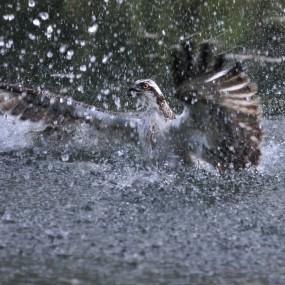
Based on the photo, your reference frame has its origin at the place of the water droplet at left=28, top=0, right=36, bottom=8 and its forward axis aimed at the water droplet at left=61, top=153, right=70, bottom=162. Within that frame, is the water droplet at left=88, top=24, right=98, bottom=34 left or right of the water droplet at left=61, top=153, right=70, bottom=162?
left

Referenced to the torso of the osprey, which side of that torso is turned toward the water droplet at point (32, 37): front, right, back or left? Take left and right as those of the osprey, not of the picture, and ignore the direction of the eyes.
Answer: right

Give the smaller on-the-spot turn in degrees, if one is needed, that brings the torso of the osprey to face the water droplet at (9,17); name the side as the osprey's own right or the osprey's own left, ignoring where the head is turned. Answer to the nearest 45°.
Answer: approximately 90° to the osprey's own right

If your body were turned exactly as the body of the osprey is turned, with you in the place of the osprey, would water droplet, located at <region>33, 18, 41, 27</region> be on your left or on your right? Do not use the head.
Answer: on your right

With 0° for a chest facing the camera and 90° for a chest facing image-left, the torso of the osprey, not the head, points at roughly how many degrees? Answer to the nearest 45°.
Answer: approximately 45°

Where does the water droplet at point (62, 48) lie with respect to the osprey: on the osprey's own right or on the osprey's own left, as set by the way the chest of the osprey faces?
on the osprey's own right

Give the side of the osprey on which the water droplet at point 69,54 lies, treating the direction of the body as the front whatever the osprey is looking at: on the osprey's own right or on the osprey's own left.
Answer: on the osprey's own right
